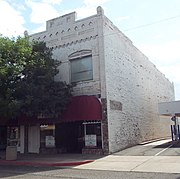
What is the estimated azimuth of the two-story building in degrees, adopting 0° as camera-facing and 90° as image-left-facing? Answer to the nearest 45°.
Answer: approximately 45°

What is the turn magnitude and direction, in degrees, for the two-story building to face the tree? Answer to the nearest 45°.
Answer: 0° — it already faces it
